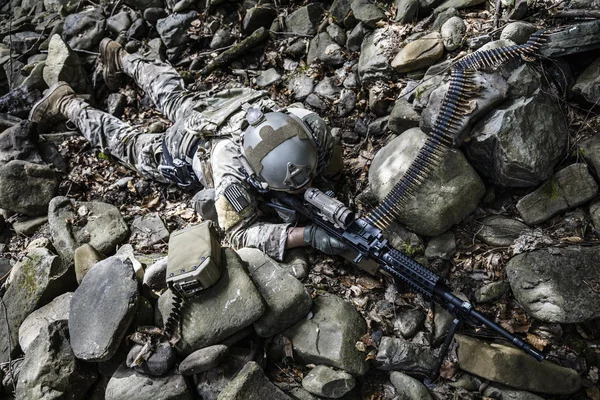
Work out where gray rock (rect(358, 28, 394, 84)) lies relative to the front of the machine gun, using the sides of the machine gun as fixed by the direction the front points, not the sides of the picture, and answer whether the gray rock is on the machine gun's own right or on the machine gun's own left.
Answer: on the machine gun's own left

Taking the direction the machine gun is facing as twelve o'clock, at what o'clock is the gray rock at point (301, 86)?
The gray rock is roughly at 7 o'clock from the machine gun.

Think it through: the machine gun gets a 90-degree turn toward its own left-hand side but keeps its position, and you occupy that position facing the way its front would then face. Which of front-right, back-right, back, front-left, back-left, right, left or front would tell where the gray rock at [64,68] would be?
left

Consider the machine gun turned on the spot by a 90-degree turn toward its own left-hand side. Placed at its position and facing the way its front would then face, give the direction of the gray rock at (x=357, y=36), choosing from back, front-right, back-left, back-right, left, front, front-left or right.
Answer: front-left

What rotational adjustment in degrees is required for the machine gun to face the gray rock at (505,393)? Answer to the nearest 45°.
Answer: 0° — it already faces it

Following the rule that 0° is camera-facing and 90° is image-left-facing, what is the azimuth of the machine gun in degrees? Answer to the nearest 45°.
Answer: approximately 315°

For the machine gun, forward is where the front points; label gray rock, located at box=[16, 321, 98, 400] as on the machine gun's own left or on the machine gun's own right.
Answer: on the machine gun's own right

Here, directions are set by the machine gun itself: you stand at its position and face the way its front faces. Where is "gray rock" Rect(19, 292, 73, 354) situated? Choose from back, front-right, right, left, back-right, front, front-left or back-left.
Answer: back-right

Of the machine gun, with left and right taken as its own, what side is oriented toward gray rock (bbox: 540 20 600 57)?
left

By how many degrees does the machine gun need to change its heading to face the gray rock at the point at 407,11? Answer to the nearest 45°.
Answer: approximately 135° to its left

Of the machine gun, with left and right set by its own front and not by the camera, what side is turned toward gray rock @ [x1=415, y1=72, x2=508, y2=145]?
left

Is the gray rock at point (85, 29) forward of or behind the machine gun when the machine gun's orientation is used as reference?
behind

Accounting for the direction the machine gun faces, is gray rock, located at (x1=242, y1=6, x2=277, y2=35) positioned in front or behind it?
behind

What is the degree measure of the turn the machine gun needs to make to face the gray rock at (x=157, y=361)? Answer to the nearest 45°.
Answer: approximately 90° to its right

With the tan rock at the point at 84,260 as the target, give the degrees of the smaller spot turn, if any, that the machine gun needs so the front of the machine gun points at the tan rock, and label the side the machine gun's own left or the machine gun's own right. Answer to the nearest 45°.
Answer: approximately 135° to the machine gun's own right
